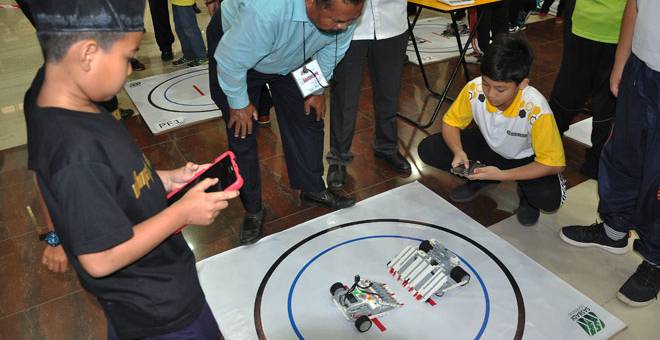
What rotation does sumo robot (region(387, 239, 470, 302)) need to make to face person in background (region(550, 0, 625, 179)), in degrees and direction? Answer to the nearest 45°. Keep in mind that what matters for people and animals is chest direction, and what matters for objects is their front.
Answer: approximately 180°

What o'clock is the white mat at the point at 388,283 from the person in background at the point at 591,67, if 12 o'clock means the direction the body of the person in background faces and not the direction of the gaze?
The white mat is roughly at 11 o'clock from the person in background.

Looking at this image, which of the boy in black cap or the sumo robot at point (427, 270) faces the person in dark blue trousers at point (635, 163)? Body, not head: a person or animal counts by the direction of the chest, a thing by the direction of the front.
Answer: the boy in black cap

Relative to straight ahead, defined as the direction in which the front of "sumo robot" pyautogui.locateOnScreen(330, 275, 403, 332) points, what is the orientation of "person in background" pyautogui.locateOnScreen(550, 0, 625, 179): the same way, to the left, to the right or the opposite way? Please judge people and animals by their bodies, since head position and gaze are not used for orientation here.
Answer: the opposite way

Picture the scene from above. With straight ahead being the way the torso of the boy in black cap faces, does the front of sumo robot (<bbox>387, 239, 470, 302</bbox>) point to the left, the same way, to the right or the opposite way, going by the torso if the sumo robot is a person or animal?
the opposite way

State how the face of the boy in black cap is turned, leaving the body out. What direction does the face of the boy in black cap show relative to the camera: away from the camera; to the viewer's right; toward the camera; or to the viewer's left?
to the viewer's right

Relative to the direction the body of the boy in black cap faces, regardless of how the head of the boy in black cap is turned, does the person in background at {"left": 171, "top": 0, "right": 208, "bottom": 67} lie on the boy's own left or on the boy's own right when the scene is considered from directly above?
on the boy's own left

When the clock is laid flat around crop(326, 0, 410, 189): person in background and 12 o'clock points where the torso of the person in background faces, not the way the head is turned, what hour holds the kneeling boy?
The kneeling boy is roughly at 10 o'clock from the person in background.

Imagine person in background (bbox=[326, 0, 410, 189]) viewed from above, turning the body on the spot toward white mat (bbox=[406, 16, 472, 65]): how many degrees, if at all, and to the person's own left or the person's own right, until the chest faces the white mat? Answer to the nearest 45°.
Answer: approximately 180°

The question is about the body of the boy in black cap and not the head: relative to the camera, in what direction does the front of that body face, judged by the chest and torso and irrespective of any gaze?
to the viewer's right

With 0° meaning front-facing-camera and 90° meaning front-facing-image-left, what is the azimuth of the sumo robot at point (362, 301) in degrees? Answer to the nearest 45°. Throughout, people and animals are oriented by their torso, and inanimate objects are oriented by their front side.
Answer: approximately 225°
